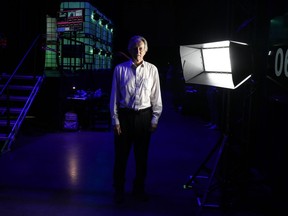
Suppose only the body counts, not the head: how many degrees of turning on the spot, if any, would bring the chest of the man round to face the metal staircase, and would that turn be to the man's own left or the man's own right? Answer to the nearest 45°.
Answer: approximately 135° to the man's own right

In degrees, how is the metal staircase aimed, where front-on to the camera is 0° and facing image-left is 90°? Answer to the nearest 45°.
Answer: approximately 45°

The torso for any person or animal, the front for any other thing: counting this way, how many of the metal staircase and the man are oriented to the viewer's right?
0

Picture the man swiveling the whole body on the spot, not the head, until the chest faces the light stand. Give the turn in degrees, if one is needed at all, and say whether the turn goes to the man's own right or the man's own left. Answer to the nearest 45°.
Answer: approximately 90° to the man's own left

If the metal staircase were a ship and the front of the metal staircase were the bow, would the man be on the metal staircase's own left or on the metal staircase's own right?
on the metal staircase's own left
